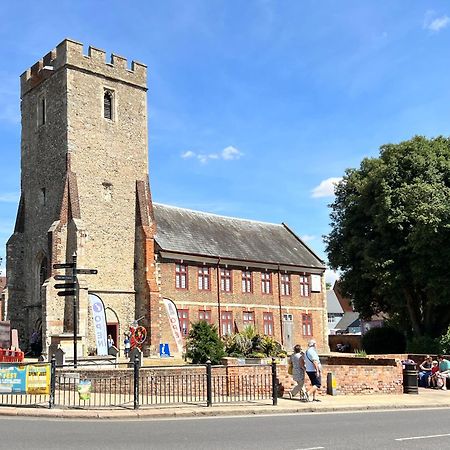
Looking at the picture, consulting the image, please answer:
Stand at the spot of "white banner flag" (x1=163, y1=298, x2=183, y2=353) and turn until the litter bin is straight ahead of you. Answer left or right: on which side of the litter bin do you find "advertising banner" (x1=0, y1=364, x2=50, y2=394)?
right

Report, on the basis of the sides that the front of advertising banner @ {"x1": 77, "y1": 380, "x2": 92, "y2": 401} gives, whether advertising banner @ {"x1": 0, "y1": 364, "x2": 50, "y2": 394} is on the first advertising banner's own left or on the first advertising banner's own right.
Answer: on the first advertising banner's own right

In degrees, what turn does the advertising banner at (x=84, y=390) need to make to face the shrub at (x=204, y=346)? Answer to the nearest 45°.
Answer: approximately 135° to its left

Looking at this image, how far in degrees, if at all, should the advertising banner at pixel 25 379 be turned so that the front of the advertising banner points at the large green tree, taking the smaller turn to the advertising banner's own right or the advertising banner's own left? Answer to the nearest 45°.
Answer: approximately 135° to the advertising banner's own left

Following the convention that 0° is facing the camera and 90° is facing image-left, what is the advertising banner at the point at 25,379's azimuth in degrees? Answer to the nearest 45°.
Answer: approximately 0°

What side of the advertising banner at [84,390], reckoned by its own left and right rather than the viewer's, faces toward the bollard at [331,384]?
left

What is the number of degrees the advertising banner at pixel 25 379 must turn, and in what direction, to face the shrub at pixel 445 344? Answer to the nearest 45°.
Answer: approximately 135° to its left

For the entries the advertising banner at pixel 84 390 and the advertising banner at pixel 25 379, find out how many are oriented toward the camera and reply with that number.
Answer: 2

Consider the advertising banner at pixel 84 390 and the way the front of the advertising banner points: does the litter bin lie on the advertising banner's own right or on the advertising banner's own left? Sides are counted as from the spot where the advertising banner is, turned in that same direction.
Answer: on the advertising banner's own left

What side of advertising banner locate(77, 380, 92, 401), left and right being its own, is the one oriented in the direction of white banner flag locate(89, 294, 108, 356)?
back

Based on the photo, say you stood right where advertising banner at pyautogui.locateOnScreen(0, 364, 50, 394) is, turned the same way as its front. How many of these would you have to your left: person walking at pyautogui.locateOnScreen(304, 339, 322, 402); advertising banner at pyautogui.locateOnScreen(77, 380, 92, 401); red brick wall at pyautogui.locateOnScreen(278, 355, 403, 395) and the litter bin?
4

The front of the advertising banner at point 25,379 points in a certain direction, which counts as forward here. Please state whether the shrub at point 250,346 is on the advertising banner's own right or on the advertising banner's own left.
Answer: on the advertising banner's own left

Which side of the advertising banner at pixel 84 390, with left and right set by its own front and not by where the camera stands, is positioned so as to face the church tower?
back

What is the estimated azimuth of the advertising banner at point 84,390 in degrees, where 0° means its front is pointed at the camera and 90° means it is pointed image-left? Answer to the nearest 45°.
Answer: approximately 0°

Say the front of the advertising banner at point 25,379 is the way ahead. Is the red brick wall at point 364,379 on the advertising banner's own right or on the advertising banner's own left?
on the advertising banner's own left
